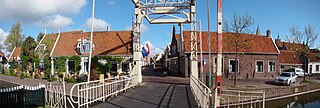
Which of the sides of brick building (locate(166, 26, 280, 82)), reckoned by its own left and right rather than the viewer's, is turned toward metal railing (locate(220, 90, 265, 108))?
front

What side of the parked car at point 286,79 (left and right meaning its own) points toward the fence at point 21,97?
front

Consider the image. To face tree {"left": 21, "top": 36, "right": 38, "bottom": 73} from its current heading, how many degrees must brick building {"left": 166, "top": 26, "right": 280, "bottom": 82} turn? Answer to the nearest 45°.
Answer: approximately 90° to its right

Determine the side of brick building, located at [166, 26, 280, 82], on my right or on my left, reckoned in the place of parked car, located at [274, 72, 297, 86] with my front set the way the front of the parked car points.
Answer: on my right

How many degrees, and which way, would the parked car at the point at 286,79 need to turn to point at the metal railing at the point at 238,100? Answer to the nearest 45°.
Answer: approximately 45° to its left

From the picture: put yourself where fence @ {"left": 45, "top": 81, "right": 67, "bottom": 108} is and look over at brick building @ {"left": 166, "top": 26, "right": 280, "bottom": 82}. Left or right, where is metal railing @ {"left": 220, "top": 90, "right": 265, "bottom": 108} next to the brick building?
right

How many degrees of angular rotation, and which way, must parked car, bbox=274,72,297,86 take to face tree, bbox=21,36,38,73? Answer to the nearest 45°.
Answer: approximately 45° to its right
